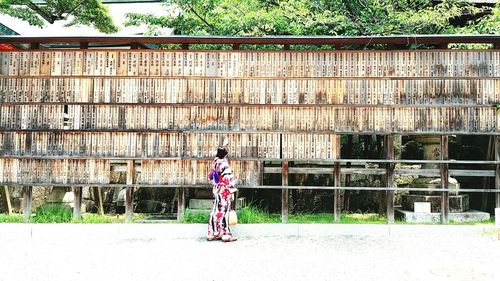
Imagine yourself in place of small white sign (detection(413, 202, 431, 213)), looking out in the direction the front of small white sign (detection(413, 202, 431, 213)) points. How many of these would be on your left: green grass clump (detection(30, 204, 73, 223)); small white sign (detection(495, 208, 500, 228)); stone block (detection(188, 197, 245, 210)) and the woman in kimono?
1

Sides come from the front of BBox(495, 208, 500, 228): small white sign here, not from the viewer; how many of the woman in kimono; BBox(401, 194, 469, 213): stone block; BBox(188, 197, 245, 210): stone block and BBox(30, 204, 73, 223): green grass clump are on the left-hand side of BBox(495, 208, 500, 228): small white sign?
0

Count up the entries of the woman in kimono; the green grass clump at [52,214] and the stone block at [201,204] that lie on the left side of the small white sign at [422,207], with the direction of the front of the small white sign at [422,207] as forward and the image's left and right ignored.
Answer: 0

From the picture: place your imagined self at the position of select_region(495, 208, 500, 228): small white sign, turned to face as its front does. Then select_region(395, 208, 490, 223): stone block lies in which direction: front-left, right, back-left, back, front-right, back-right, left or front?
right

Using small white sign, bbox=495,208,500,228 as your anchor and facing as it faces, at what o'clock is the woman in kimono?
The woman in kimono is roughly at 2 o'clock from the small white sign.

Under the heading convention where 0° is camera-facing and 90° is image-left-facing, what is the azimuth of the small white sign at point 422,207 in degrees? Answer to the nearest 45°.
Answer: approximately 0°

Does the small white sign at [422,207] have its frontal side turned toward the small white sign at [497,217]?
no

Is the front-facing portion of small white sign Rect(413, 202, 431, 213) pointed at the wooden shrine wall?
no

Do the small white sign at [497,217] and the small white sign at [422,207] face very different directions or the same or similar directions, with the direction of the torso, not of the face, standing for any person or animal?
same or similar directions

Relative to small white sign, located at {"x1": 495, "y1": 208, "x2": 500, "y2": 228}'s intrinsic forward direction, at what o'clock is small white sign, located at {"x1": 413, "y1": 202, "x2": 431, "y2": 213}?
small white sign, located at {"x1": 413, "y1": 202, "x2": 431, "y2": 213} is roughly at 3 o'clock from small white sign, located at {"x1": 495, "y1": 208, "x2": 500, "y2": 228}.

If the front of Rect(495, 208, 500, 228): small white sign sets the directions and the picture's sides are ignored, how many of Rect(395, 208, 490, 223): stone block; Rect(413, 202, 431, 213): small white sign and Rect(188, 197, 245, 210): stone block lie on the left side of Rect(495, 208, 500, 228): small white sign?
0

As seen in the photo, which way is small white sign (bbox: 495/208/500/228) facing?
toward the camera

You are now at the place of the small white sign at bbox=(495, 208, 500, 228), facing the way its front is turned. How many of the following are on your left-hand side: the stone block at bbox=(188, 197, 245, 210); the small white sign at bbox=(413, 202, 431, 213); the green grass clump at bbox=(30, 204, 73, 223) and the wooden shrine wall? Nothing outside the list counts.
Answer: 0

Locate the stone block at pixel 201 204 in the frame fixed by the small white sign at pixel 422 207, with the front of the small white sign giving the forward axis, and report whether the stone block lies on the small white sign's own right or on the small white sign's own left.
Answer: on the small white sign's own right

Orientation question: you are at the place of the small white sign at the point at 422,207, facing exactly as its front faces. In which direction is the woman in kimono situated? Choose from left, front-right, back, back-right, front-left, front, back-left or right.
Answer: front-right

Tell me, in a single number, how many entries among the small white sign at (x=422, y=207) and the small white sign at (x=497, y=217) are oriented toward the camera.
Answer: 2
